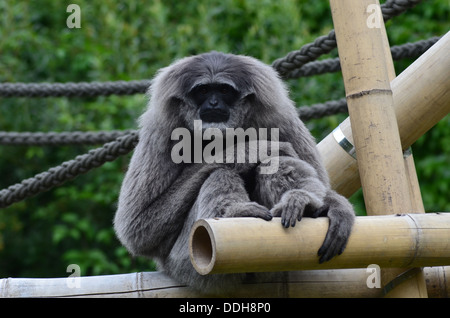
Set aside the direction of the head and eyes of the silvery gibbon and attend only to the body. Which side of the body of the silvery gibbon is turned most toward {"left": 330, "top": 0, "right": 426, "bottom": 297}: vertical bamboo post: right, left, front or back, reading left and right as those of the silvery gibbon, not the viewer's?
left

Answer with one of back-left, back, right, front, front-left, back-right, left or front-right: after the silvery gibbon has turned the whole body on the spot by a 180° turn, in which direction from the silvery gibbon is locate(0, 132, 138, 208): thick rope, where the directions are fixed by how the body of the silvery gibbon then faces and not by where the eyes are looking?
front-left

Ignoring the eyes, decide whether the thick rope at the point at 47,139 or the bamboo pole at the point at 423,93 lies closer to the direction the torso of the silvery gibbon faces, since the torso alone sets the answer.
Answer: the bamboo pole

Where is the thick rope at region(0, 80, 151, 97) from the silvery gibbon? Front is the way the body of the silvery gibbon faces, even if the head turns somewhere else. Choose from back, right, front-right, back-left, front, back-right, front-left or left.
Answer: back-right

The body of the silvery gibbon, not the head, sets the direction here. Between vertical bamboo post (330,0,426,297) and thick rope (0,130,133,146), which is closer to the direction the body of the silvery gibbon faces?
the vertical bamboo post

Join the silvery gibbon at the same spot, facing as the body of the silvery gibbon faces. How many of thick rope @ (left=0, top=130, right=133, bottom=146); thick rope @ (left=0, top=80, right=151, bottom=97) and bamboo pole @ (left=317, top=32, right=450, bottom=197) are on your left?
1

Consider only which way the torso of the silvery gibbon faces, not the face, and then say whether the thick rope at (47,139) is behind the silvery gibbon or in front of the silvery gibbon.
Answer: behind

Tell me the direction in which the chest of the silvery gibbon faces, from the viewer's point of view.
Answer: toward the camera

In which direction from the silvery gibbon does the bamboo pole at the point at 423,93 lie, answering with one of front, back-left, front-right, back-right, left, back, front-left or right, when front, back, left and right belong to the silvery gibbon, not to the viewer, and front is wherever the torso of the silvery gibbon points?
left
